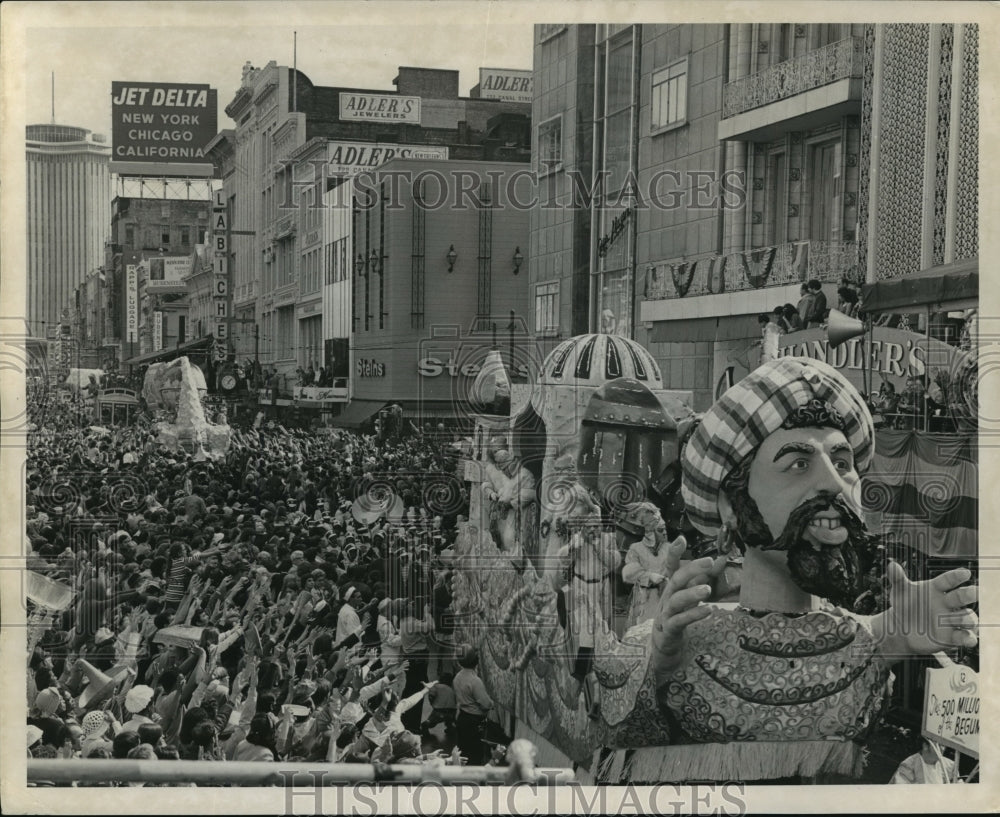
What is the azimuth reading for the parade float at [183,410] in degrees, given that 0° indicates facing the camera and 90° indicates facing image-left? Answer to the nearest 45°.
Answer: approximately 315°

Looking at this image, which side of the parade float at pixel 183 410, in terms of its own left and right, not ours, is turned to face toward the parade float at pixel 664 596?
front

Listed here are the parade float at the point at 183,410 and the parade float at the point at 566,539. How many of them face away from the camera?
0

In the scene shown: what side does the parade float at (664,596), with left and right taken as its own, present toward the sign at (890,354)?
left

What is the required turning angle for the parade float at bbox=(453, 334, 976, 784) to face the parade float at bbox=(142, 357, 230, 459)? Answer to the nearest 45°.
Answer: approximately 135° to its right

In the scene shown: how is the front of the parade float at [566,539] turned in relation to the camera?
facing the viewer and to the right of the viewer

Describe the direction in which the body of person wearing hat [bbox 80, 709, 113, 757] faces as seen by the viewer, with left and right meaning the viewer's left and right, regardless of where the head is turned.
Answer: facing away from the viewer and to the right of the viewer
